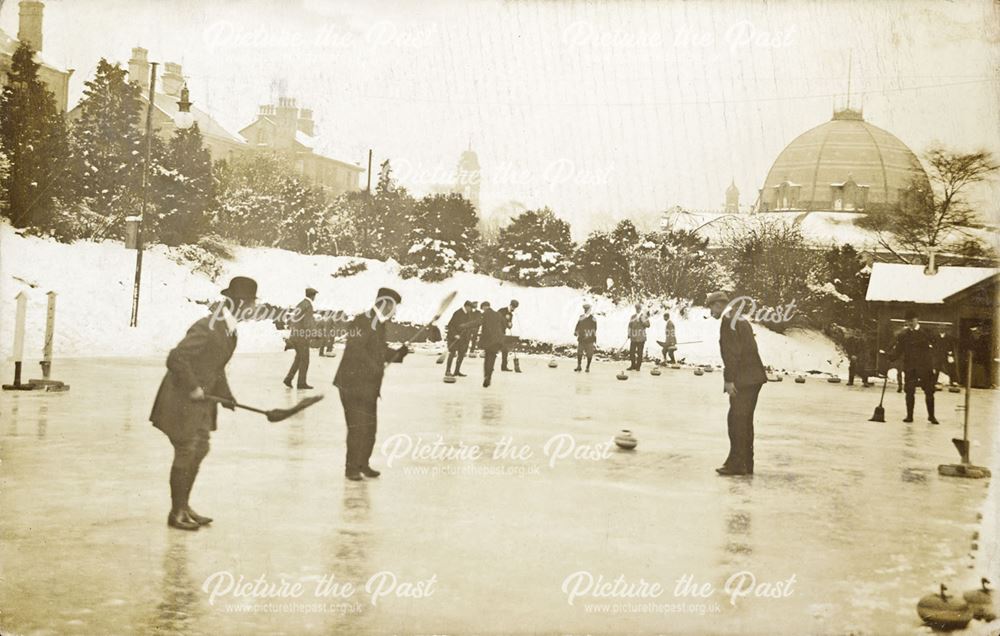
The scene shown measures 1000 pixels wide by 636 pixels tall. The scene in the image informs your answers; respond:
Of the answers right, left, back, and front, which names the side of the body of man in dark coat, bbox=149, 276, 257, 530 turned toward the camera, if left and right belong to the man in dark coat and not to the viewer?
right

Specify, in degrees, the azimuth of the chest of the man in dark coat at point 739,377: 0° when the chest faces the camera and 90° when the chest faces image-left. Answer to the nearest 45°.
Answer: approximately 90°

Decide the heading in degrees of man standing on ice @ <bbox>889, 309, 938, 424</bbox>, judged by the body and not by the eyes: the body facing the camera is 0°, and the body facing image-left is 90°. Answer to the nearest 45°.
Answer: approximately 0°

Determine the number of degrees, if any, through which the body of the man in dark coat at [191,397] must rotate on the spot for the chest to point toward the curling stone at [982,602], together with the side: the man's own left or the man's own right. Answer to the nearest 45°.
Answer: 0° — they already face it

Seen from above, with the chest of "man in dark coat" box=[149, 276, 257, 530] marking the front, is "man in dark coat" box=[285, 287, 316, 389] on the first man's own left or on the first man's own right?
on the first man's own left

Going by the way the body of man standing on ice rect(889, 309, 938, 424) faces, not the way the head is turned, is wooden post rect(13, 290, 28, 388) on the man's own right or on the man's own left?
on the man's own right

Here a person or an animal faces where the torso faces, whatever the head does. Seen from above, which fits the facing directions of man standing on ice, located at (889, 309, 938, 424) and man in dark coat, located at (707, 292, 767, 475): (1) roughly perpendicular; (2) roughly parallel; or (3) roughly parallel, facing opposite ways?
roughly perpendicular

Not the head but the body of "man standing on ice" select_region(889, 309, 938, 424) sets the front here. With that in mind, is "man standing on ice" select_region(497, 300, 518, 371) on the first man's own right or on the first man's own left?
on the first man's own right
